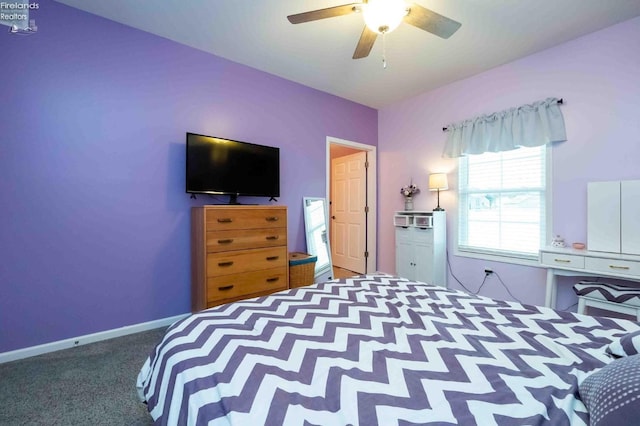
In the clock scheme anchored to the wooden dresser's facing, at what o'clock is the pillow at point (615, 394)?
The pillow is roughly at 1 o'clock from the wooden dresser.

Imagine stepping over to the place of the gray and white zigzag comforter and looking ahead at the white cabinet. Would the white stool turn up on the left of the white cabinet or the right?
right

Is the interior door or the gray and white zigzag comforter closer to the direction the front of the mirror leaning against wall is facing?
the gray and white zigzag comforter

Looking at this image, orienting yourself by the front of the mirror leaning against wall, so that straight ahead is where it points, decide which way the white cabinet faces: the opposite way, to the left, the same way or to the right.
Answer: to the right

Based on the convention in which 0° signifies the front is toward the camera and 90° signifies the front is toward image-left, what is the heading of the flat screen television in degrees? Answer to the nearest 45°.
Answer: approximately 315°

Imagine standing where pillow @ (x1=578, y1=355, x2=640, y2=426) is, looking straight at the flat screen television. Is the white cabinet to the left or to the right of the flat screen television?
right
